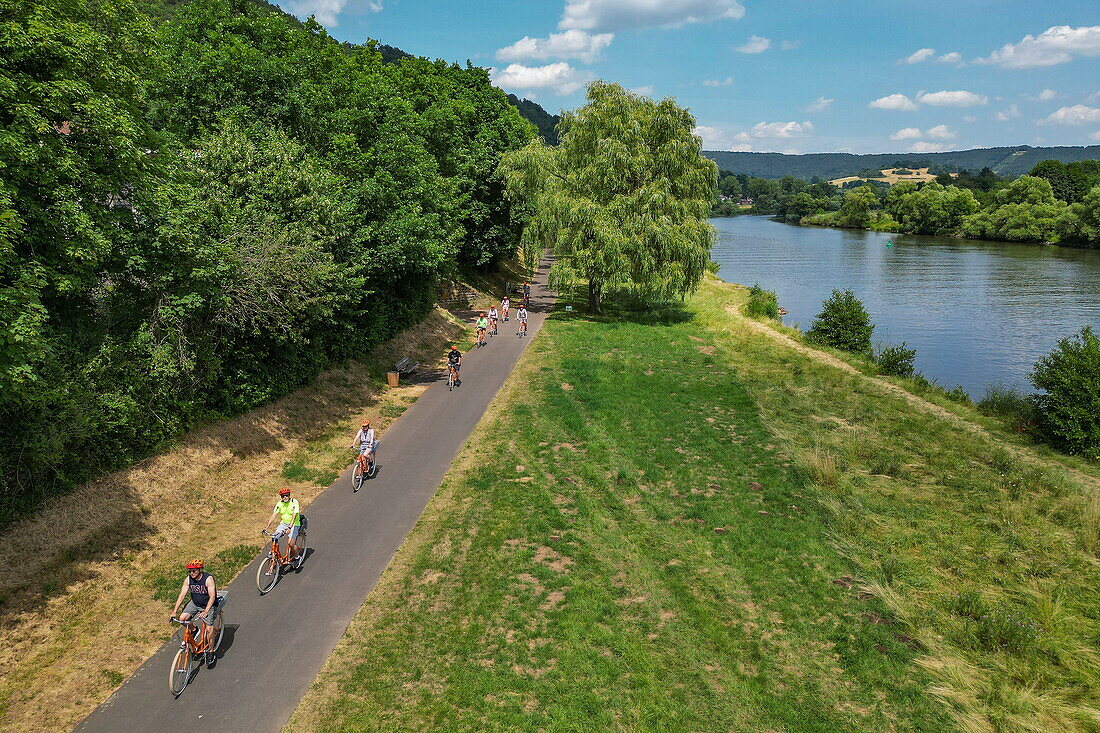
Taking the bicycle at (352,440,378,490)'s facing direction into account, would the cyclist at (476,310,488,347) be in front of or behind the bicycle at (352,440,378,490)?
behind

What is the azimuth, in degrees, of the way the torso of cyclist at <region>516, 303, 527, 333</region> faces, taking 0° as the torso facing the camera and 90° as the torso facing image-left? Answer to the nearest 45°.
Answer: approximately 0°

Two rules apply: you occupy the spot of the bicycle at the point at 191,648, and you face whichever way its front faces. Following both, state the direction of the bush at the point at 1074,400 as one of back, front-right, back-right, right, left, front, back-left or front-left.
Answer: back-left

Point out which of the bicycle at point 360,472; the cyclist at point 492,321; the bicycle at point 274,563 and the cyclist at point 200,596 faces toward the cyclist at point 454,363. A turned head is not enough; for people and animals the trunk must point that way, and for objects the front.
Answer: the cyclist at point 492,321

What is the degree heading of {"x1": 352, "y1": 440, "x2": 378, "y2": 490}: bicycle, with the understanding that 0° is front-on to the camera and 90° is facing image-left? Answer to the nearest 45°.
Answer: approximately 45°

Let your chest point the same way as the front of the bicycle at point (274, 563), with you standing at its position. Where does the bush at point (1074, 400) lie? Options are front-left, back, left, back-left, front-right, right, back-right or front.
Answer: back-left

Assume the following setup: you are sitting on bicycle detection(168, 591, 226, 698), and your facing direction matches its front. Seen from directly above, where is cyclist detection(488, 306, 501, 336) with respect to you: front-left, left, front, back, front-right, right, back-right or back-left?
back

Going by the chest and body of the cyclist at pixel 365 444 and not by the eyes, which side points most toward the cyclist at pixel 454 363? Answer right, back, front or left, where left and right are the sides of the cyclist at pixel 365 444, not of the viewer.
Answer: back
